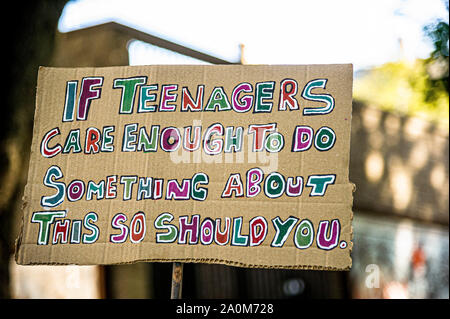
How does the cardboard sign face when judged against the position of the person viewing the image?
facing the viewer

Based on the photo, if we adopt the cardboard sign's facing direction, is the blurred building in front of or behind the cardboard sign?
behind

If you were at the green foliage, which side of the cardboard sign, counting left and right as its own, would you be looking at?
back
